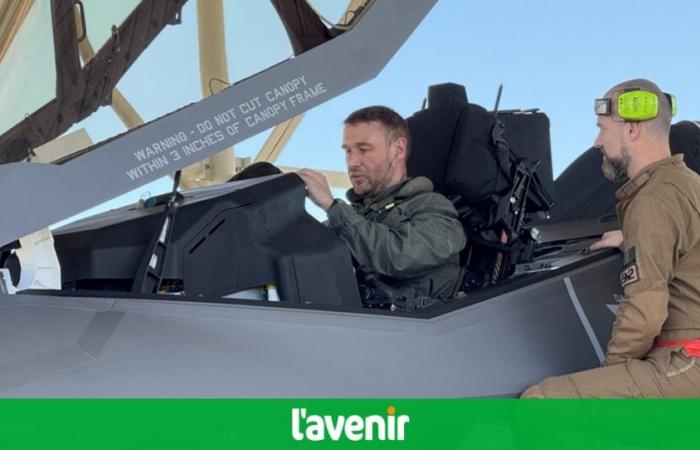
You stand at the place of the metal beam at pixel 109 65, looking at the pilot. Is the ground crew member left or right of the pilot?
right

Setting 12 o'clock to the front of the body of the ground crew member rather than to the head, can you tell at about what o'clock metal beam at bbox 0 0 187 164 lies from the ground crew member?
The metal beam is roughly at 11 o'clock from the ground crew member.

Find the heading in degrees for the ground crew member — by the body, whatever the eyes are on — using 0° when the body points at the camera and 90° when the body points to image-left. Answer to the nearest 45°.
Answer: approximately 90°

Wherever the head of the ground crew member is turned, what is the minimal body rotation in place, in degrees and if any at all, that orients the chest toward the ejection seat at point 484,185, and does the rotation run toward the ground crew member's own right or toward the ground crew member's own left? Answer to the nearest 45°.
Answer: approximately 45° to the ground crew member's own right

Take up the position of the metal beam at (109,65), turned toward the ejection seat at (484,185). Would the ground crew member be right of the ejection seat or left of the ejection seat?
right
